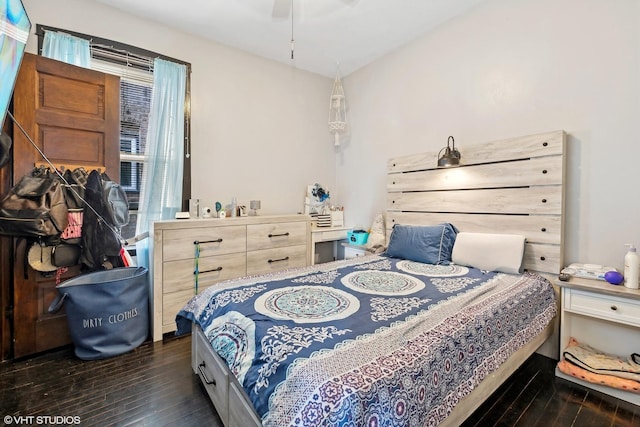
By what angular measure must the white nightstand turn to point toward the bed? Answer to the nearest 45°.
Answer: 0° — it already faces it

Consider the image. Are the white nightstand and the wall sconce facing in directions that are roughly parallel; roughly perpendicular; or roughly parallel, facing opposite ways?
roughly parallel

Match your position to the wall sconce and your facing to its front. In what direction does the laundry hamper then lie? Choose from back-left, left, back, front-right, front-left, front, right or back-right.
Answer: front

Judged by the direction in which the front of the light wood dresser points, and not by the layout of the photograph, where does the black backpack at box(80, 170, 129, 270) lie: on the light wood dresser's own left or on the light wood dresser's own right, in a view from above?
on the light wood dresser's own right

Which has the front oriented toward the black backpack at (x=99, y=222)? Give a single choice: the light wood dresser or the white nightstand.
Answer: the white nightstand

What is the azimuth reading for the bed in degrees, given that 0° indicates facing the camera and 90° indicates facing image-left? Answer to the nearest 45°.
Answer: approximately 45°

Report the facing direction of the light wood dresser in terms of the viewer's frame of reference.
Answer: facing the viewer and to the right of the viewer

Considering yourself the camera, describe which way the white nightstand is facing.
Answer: facing the viewer and to the left of the viewer

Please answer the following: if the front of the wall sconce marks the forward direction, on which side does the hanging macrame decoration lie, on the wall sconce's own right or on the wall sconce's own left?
on the wall sconce's own right

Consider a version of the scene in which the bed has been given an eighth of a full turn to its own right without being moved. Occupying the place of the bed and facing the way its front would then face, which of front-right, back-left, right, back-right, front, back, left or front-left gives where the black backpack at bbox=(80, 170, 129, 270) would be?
front

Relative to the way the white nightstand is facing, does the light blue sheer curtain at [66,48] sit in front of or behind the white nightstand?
in front

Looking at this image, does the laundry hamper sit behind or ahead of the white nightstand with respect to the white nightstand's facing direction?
ahead

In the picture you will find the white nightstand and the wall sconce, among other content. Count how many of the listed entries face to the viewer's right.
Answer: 0

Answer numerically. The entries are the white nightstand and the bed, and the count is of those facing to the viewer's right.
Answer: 0

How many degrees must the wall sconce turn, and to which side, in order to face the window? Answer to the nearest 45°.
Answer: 0° — it already faces it
